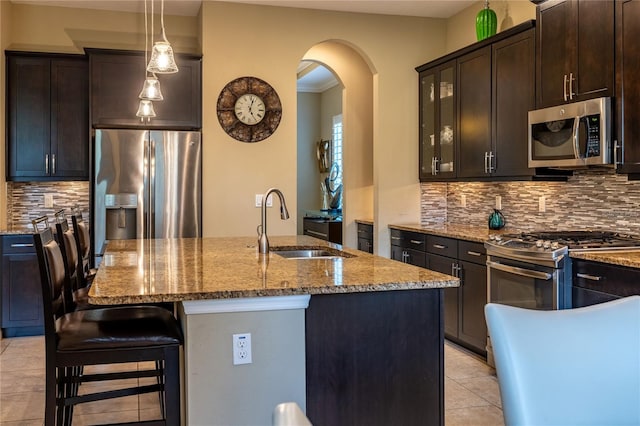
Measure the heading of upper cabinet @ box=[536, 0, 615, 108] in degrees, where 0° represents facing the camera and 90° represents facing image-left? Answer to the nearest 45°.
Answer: approximately 45°

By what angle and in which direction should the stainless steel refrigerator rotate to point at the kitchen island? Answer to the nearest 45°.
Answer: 0° — it already faces it

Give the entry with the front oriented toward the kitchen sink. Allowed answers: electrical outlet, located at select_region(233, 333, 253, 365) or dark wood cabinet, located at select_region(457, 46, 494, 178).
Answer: the dark wood cabinet

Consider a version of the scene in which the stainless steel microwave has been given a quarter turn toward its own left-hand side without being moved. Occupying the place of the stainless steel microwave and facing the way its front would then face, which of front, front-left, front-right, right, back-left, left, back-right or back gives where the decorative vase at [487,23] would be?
back

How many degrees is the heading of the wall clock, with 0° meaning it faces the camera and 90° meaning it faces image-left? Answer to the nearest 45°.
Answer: approximately 0°

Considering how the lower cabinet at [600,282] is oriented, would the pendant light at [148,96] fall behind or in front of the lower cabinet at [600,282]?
in front

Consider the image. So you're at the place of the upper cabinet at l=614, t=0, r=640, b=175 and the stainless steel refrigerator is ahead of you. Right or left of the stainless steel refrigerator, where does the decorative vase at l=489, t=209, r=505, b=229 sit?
right

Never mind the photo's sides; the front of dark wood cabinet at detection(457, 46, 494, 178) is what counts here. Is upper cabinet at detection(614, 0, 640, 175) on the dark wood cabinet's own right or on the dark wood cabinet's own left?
on the dark wood cabinet's own left

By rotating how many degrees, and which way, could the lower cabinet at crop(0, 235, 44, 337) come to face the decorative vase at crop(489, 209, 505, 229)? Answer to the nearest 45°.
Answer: approximately 45° to its left

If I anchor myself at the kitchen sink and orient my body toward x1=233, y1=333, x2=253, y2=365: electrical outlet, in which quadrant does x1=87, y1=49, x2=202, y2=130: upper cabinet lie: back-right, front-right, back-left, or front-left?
back-right
